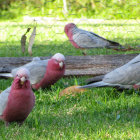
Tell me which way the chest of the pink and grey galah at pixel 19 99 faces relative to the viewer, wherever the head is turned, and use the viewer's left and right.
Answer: facing the viewer and to the right of the viewer

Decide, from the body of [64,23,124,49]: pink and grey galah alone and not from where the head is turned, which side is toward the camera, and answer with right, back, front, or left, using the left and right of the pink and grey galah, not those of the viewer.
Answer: left

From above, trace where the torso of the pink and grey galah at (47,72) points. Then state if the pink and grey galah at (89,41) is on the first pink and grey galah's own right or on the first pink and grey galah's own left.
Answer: on the first pink and grey galah's own left

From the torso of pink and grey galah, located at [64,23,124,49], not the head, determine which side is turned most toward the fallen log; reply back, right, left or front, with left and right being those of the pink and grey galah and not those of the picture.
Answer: left

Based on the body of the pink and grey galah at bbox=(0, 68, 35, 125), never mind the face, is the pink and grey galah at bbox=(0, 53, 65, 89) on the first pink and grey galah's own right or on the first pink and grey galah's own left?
on the first pink and grey galah's own left

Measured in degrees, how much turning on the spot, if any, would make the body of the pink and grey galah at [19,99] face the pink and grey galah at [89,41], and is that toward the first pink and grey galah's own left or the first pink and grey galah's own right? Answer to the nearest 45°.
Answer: approximately 90° to the first pink and grey galah's own left

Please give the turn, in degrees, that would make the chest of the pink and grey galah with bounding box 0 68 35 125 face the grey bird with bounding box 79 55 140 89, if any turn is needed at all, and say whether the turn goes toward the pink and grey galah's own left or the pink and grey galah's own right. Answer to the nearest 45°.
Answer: approximately 90° to the pink and grey galah's own left
